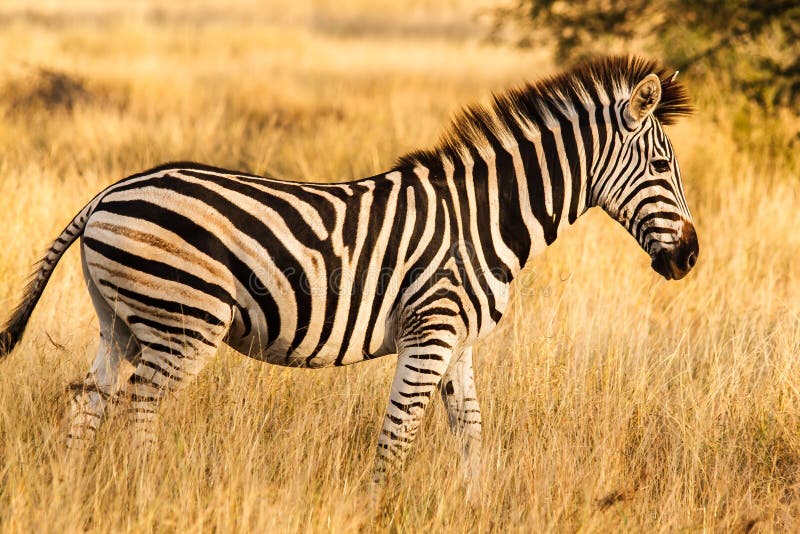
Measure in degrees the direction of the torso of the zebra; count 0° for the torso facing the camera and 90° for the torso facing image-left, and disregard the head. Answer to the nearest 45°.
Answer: approximately 270°
